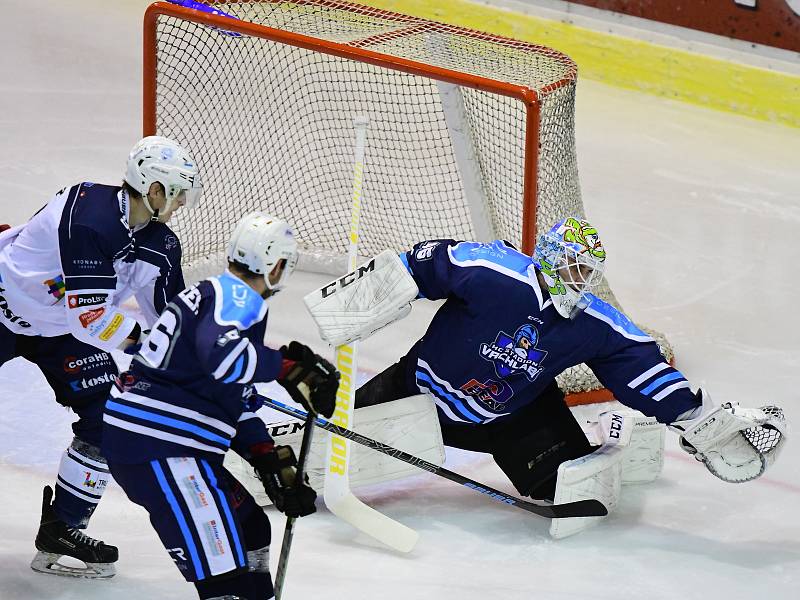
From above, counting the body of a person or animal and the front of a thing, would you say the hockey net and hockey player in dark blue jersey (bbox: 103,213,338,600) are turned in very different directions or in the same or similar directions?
very different directions

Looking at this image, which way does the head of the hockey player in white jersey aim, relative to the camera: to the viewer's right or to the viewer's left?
to the viewer's right

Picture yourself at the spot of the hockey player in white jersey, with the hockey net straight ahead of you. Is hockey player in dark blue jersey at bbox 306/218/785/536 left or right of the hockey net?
right

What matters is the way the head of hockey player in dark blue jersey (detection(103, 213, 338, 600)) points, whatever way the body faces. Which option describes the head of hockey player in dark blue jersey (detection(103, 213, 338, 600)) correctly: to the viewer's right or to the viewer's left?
to the viewer's right

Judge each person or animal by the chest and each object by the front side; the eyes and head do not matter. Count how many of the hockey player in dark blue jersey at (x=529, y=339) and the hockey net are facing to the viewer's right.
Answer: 0

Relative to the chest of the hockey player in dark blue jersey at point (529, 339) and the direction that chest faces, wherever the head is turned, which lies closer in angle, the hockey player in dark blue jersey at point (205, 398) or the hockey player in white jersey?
the hockey player in dark blue jersey

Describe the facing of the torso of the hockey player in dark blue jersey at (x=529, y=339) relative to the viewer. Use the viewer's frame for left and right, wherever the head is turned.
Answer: facing the viewer

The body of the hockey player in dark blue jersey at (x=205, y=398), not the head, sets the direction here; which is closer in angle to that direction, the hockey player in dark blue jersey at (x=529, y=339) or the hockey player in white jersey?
the hockey player in dark blue jersey

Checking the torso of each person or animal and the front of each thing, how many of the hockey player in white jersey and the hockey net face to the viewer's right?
1

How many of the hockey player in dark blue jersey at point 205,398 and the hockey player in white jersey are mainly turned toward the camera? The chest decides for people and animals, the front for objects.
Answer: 0

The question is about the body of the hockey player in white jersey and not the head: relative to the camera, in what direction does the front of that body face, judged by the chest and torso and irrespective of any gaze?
to the viewer's right

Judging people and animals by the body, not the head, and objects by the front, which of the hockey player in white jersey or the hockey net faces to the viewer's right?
the hockey player in white jersey

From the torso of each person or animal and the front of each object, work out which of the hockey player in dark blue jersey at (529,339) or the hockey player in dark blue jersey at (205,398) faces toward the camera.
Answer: the hockey player in dark blue jersey at (529,339)

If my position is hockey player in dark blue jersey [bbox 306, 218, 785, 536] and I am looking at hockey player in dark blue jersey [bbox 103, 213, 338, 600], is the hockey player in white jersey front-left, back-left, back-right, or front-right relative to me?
front-right

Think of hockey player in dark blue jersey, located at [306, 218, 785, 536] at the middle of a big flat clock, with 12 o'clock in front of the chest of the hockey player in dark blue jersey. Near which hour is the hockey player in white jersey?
The hockey player in white jersey is roughly at 2 o'clock from the hockey player in dark blue jersey.
